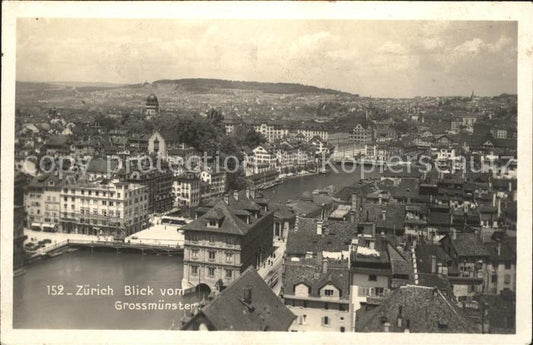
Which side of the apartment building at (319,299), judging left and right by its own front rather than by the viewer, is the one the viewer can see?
front

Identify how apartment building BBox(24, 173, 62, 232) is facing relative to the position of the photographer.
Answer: facing the viewer

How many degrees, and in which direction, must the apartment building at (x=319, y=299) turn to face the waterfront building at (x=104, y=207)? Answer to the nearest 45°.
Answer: approximately 90° to its right

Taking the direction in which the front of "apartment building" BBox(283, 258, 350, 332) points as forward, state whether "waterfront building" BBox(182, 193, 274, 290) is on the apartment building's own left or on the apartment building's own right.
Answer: on the apartment building's own right

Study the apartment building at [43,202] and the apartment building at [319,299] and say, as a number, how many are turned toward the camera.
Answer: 2

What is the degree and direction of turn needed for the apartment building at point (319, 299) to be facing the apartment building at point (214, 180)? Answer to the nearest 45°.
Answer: approximately 135° to its right

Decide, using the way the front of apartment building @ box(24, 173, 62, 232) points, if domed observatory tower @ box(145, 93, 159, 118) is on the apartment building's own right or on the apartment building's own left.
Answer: on the apartment building's own left

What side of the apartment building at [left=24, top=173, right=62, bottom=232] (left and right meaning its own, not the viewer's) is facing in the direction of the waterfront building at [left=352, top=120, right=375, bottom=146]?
left
